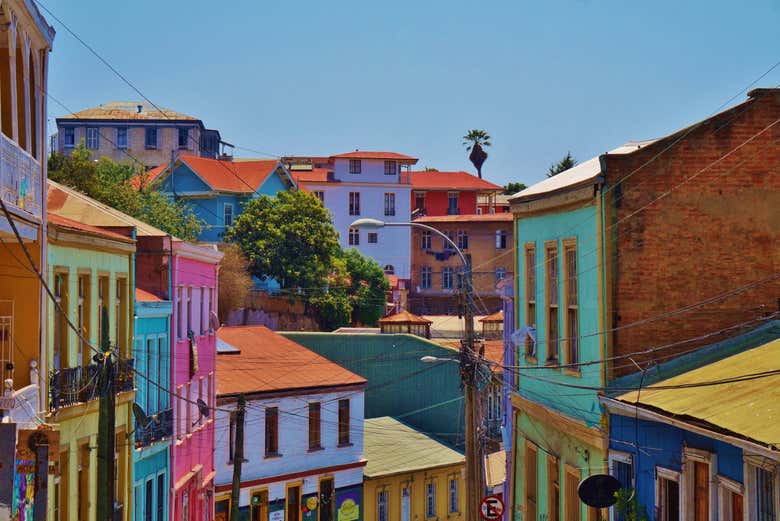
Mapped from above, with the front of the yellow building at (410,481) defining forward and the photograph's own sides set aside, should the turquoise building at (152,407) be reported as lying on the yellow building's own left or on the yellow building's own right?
on the yellow building's own right

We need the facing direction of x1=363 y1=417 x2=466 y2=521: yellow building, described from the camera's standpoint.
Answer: facing the viewer and to the right of the viewer

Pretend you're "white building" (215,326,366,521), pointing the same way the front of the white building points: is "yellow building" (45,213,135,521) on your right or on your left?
on your right

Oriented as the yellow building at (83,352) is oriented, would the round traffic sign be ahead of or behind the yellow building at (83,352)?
ahead

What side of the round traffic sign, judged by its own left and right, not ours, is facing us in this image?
front

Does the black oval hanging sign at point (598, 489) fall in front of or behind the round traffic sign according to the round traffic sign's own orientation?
in front

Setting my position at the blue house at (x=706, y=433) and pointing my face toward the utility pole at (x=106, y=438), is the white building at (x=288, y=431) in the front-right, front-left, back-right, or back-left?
front-right

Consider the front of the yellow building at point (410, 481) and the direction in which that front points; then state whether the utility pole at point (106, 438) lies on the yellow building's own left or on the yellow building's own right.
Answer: on the yellow building's own right

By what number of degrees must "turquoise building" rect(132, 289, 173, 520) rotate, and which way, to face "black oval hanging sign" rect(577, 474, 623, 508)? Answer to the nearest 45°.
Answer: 0° — it already faces it

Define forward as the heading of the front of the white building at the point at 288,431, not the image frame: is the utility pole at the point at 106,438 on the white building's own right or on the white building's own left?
on the white building's own right

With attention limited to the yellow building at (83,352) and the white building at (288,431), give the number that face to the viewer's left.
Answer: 0

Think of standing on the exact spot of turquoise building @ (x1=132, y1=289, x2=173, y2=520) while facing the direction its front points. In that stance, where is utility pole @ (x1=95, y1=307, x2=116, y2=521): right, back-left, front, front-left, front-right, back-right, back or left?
front-right

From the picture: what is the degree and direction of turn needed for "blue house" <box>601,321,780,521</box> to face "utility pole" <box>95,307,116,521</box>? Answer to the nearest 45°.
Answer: approximately 45° to its right

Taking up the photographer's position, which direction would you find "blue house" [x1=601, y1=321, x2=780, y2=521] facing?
facing the viewer and to the left of the viewer

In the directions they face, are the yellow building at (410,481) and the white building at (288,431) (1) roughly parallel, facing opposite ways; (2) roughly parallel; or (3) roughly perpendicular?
roughly parallel
